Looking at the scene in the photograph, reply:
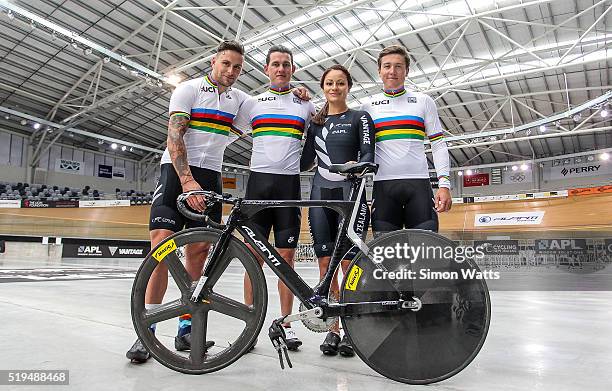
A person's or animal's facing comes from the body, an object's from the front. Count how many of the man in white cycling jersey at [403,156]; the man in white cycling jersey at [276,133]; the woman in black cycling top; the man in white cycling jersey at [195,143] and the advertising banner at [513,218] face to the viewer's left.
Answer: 0

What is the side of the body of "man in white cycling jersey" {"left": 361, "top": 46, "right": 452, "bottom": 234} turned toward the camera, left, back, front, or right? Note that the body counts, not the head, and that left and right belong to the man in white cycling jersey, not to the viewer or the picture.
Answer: front

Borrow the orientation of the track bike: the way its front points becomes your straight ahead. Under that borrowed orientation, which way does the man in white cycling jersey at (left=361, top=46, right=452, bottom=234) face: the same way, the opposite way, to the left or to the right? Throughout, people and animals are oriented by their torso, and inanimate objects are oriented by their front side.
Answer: to the left

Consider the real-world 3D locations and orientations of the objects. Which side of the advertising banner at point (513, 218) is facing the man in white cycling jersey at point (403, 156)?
front

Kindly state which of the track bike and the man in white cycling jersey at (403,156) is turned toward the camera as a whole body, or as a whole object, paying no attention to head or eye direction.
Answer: the man in white cycling jersey

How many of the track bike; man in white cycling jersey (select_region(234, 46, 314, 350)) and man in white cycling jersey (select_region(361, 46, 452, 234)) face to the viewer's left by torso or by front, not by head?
1

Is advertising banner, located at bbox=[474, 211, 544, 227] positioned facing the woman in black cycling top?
yes

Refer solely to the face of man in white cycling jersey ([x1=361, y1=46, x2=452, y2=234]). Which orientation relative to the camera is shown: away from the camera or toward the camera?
toward the camera

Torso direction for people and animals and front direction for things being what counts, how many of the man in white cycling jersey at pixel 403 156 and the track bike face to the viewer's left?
1

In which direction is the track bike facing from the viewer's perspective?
to the viewer's left

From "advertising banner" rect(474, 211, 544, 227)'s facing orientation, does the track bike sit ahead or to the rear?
ahead

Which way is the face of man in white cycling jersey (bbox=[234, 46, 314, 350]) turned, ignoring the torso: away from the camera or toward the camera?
toward the camera

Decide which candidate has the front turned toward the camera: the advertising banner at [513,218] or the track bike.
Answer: the advertising banner

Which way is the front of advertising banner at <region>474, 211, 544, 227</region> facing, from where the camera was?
facing the viewer

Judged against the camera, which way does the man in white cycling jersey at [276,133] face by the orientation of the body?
toward the camera
